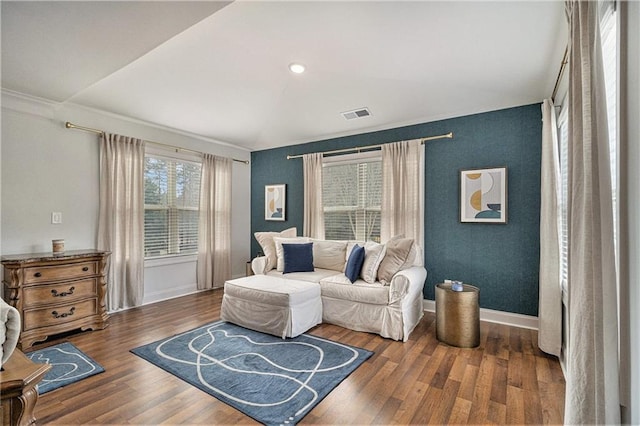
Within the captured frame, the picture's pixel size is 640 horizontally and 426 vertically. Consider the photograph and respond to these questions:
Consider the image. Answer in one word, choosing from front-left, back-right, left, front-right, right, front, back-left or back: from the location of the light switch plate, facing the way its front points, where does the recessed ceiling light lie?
front-left

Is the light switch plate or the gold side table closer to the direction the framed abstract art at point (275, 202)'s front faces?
the light switch plate

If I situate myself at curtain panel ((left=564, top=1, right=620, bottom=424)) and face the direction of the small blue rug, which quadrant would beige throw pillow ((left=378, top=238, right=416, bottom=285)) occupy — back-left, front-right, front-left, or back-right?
front-right

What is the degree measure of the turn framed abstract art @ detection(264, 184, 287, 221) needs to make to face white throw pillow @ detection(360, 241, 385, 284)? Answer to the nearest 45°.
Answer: approximately 90° to its left

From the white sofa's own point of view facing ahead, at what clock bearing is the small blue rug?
The small blue rug is roughly at 1 o'clock from the white sofa.

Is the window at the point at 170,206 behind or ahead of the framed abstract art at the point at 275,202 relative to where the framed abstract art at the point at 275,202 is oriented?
ahead

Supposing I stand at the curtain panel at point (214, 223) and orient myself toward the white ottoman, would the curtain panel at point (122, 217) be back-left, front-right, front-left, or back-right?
front-right

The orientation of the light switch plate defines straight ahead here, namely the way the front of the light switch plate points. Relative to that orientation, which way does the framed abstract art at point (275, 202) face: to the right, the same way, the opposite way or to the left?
to the right

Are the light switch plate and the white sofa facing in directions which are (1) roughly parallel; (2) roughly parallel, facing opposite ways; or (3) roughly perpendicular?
roughly perpendicular

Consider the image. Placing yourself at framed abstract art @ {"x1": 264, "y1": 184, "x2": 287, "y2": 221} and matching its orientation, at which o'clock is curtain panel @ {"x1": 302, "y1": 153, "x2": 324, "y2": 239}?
The curtain panel is roughly at 9 o'clock from the framed abstract art.

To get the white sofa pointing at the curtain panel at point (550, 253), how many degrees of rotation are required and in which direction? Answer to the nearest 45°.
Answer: approximately 135° to its left

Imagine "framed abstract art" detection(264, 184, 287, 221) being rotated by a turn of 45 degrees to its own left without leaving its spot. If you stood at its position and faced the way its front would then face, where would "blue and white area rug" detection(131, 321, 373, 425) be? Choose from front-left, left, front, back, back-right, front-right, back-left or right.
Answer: front

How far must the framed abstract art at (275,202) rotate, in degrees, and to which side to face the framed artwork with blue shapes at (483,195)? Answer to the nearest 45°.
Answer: approximately 90° to its left

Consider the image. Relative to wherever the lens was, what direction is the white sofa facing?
facing the viewer and to the left of the viewer

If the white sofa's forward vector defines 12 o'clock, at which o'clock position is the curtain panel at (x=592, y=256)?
The curtain panel is roughly at 10 o'clock from the white sofa.

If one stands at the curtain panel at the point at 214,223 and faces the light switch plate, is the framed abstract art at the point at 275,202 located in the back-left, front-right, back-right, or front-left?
back-left

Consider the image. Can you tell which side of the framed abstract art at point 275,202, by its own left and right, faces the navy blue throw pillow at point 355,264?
left

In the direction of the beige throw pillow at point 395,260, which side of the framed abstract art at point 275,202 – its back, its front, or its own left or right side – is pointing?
left

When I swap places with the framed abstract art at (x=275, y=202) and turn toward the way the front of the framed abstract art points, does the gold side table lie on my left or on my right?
on my left
